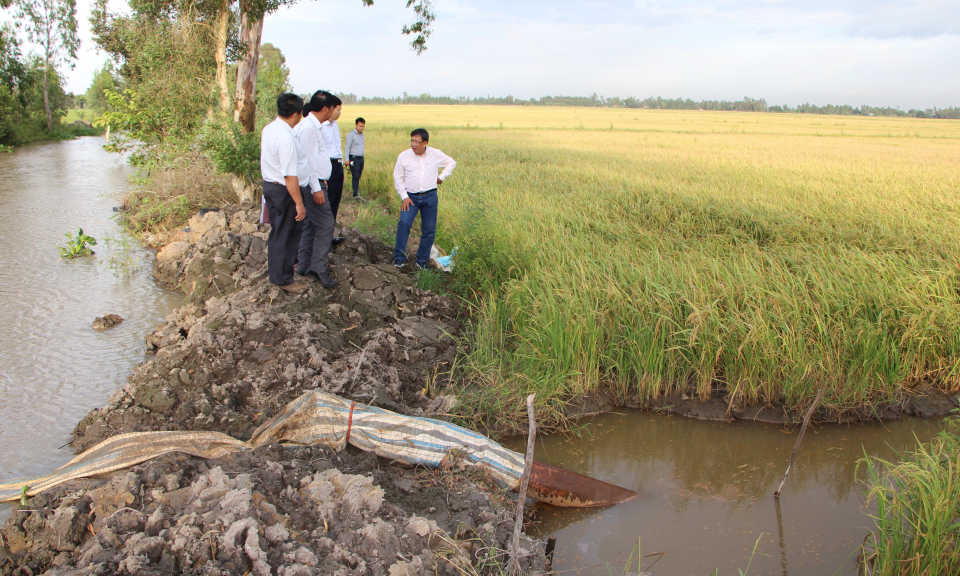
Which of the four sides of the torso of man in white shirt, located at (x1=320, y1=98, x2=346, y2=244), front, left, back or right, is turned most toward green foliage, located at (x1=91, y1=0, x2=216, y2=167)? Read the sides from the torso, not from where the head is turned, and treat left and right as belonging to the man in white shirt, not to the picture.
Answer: back

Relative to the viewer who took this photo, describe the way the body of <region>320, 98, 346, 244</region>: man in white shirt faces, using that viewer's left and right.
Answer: facing the viewer and to the right of the viewer

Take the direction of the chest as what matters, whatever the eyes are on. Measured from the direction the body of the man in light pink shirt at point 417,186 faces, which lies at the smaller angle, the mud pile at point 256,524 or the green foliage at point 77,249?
the mud pile

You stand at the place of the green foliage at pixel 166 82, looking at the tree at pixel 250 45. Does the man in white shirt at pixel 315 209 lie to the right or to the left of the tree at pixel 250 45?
right

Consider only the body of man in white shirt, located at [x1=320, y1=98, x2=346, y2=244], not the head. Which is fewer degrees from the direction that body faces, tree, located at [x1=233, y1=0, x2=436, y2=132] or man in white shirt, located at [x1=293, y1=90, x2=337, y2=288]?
the man in white shirt

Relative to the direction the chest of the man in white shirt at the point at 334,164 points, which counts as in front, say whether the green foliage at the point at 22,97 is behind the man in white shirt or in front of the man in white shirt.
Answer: behind

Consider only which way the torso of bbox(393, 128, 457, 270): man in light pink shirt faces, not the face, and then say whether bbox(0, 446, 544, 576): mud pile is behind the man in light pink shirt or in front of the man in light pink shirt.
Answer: in front

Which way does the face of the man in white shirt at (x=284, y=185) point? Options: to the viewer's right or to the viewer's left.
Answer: to the viewer's right

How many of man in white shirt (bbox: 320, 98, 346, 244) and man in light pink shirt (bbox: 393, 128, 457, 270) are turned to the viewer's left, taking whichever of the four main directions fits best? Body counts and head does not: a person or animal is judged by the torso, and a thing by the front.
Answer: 0

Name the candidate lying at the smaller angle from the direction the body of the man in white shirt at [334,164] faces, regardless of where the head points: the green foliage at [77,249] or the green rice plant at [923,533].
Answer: the green rice plant

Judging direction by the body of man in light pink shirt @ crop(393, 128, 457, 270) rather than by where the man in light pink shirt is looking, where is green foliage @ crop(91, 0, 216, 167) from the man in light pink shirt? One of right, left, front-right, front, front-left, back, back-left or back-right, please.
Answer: back-right

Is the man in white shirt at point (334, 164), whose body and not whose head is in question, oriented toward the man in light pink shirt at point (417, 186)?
yes

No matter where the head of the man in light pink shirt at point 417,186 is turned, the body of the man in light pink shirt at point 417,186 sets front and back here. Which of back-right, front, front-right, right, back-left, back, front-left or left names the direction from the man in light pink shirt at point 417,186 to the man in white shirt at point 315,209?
front-right

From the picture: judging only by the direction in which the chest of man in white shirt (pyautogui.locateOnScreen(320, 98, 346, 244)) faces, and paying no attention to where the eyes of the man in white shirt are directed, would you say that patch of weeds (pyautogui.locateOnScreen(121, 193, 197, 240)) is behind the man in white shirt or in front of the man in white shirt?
behind

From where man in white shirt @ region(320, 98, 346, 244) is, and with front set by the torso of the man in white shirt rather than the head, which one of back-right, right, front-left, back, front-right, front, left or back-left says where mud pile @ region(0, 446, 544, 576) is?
front-right

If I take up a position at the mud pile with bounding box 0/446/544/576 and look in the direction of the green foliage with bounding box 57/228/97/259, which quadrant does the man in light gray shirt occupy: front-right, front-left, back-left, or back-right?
front-right

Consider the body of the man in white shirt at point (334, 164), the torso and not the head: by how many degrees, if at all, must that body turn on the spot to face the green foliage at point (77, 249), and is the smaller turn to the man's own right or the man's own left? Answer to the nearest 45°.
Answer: approximately 180°

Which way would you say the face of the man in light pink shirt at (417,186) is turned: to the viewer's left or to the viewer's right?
to the viewer's left

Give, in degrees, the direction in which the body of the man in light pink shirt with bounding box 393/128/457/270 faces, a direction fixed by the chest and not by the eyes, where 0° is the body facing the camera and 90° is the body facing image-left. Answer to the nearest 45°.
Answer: approximately 0°
